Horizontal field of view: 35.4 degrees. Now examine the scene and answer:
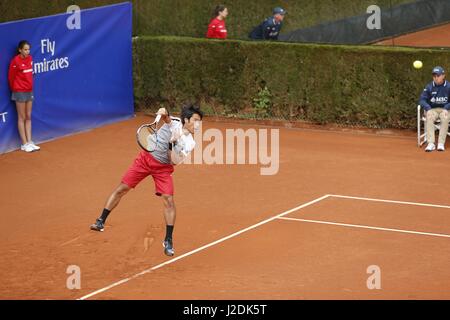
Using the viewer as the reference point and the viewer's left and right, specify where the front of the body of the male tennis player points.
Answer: facing the viewer and to the right of the viewer

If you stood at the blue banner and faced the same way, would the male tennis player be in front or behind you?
in front

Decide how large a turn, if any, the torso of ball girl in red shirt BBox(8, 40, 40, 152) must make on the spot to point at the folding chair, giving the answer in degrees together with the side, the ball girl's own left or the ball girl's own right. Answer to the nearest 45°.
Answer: approximately 45° to the ball girl's own left

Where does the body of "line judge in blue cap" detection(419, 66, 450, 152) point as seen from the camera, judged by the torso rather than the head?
toward the camera
